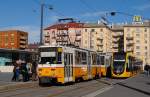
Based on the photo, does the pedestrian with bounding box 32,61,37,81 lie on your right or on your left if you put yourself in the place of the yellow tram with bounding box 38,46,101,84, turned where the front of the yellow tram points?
on your right

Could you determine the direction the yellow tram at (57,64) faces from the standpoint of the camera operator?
facing the viewer and to the left of the viewer

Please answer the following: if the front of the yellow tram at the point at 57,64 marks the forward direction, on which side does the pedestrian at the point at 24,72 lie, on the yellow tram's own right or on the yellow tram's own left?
on the yellow tram's own right
